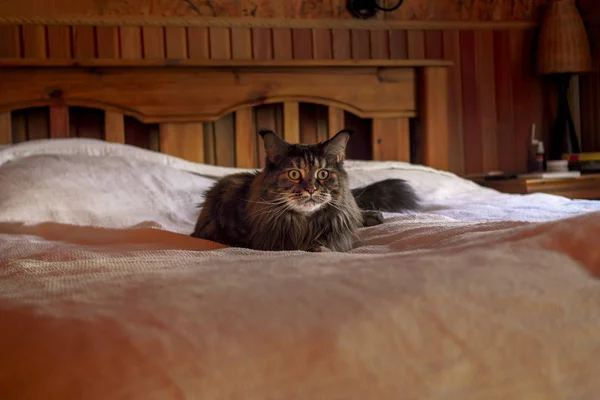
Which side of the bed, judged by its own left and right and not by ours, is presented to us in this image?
front

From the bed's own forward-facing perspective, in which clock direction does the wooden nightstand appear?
The wooden nightstand is roughly at 7 o'clock from the bed.

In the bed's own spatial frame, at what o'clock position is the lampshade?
The lampshade is roughly at 7 o'clock from the bed.
